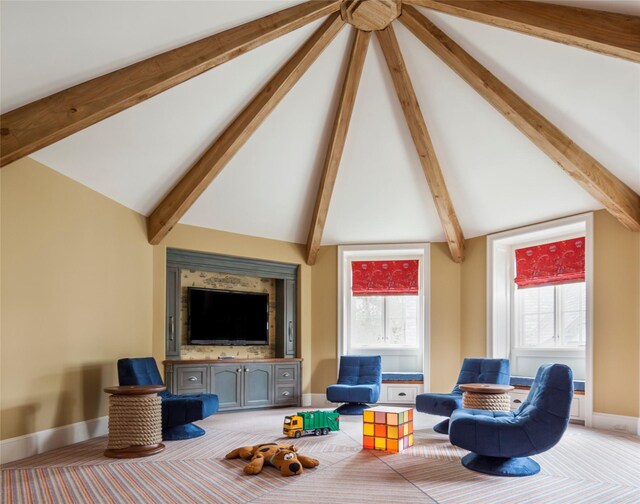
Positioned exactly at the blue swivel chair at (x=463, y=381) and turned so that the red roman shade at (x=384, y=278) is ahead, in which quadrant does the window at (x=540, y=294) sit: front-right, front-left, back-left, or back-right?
front-right

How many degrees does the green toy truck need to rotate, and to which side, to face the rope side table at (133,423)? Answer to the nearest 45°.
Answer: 0° — it already faces it

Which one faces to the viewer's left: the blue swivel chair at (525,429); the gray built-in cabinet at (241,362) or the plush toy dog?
the blue swivel chair

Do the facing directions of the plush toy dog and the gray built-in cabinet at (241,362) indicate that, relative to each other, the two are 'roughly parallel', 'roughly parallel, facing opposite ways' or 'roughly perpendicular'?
roughly parallel

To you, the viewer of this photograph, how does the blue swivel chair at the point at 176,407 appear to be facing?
facing the viewer and to the right of the viewer

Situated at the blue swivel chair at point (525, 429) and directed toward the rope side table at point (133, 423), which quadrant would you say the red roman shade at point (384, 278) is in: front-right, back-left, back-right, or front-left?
front-right

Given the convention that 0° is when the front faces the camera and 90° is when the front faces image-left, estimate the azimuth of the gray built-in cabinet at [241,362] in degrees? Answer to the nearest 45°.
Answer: approximately 315°

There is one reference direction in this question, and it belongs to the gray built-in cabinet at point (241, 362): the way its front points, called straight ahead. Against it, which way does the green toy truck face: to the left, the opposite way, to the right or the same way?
to the right

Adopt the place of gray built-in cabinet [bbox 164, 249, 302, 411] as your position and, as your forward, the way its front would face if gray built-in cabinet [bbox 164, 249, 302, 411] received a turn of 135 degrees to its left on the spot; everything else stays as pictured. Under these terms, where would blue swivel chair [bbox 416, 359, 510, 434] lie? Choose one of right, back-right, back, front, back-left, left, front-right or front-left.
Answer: back-right

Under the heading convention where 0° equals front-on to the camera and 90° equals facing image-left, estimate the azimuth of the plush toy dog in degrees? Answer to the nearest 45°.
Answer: approximately 315°

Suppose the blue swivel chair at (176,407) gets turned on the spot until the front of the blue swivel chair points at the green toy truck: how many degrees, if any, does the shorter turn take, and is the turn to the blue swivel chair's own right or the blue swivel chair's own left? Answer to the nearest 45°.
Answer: approximately 45° to the blue swivel chair's own left

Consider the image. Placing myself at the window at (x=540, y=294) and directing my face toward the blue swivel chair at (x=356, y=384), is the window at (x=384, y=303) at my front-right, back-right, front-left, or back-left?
front-right

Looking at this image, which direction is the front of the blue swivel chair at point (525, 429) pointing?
to the viewer's left

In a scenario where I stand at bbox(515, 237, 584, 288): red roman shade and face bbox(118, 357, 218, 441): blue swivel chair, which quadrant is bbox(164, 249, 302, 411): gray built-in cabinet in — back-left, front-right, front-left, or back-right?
front-right
